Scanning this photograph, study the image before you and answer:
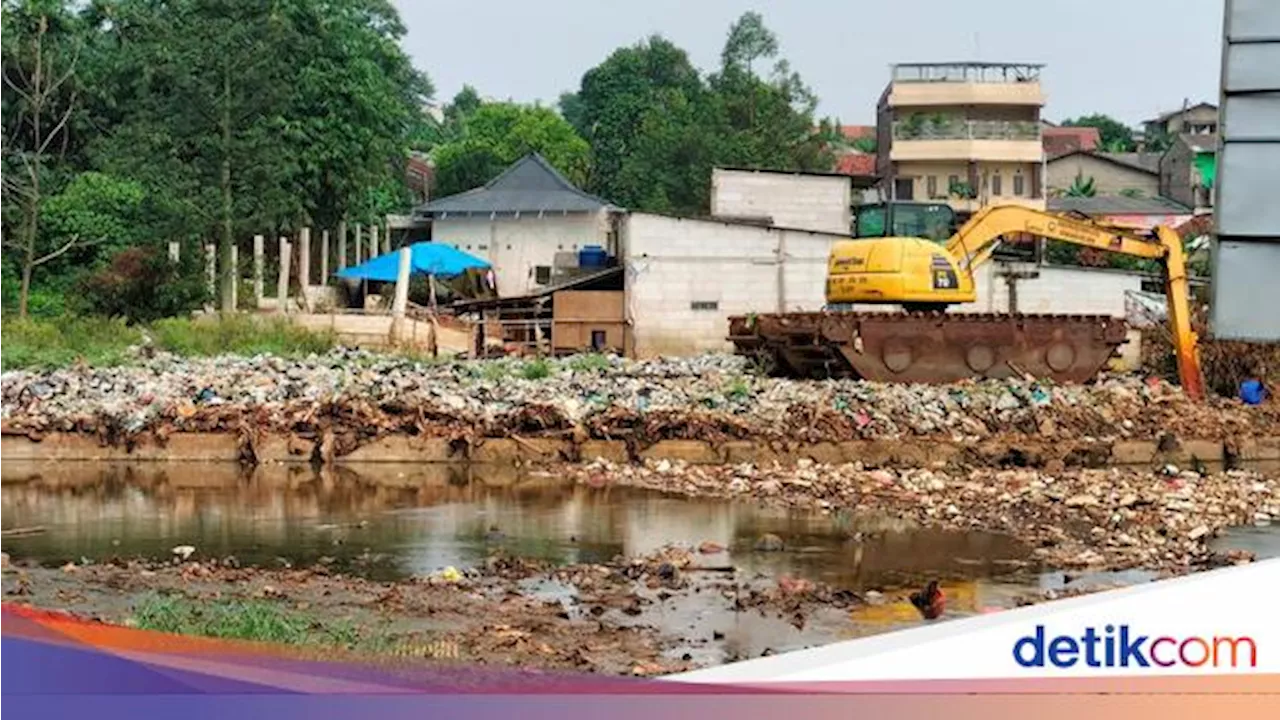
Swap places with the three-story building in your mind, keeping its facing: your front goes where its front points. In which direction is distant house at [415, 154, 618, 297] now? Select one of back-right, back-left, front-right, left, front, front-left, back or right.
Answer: front-right

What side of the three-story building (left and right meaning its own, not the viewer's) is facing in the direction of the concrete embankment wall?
front

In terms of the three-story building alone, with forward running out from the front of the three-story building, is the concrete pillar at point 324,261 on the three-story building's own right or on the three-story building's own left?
on the three-story building's own right

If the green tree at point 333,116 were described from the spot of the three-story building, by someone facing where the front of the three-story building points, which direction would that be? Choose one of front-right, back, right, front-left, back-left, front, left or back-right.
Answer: front-right

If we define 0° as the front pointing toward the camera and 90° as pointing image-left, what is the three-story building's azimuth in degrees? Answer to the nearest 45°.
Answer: approximately 0°

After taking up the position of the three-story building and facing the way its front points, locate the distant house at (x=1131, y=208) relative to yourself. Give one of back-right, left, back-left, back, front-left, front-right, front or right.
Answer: back-left

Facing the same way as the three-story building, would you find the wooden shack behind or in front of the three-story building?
in front

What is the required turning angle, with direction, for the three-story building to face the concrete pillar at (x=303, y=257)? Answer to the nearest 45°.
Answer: approximately 45° to its right

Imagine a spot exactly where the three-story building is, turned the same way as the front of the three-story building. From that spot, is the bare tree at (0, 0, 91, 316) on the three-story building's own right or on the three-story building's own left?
on the three-story building's own right

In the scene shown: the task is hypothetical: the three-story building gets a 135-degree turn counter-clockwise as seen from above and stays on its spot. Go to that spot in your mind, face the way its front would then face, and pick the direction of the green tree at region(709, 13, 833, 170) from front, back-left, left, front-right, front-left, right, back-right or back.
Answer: back-left

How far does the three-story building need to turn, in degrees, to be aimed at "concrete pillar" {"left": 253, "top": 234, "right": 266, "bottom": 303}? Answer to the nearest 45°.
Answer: approximately 45° to its right
